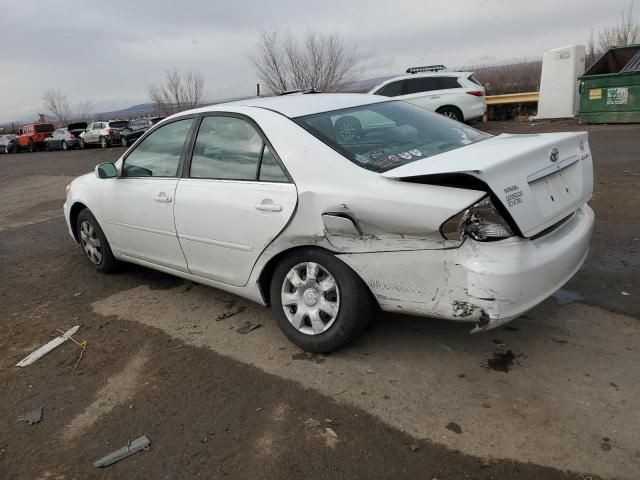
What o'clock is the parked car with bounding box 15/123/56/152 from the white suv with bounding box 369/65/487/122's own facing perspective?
The parked car is roughly at 1 o'clock from the white suv.

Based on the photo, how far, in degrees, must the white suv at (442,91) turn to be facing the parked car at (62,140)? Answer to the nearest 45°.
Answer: approximately 45° to its right

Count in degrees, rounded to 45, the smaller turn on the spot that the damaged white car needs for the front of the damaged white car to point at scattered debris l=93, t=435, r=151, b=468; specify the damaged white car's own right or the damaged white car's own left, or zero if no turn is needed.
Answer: approximately 90° to the damaged white car's own left

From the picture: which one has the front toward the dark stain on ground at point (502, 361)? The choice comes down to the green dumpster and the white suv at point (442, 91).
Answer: the green dumpster

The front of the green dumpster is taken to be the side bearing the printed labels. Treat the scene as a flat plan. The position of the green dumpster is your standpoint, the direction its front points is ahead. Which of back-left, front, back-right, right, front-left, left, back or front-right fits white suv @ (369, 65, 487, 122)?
right

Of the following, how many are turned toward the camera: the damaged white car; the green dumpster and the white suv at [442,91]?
1

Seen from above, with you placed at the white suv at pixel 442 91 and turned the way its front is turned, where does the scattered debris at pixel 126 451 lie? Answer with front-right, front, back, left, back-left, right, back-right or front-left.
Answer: left

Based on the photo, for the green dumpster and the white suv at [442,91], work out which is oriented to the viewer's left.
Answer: the white suv

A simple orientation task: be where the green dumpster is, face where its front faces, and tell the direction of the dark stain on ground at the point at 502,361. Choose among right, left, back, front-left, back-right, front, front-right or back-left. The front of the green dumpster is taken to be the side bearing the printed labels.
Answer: front

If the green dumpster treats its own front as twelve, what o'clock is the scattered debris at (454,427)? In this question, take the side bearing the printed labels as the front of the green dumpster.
The scattered debris is roughly at 12 o'clock from the green dumpster.

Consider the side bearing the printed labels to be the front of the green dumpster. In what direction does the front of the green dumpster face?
toward the camera

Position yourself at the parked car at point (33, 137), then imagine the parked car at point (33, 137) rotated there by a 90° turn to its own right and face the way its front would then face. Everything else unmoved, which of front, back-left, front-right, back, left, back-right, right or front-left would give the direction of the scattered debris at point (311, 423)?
back-left

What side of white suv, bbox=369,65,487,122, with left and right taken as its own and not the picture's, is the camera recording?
left

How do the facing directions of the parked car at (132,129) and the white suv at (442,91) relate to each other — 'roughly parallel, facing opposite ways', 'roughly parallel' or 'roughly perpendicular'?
roughly perpendicular

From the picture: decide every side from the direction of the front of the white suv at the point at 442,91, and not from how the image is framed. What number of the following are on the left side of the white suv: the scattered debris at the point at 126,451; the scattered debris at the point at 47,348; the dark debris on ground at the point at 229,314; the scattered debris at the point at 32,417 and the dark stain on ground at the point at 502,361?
5

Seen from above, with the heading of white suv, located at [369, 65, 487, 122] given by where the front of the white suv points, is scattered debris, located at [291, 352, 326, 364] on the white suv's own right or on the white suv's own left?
on the white suv's own left

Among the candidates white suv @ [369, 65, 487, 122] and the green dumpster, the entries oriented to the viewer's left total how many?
1
